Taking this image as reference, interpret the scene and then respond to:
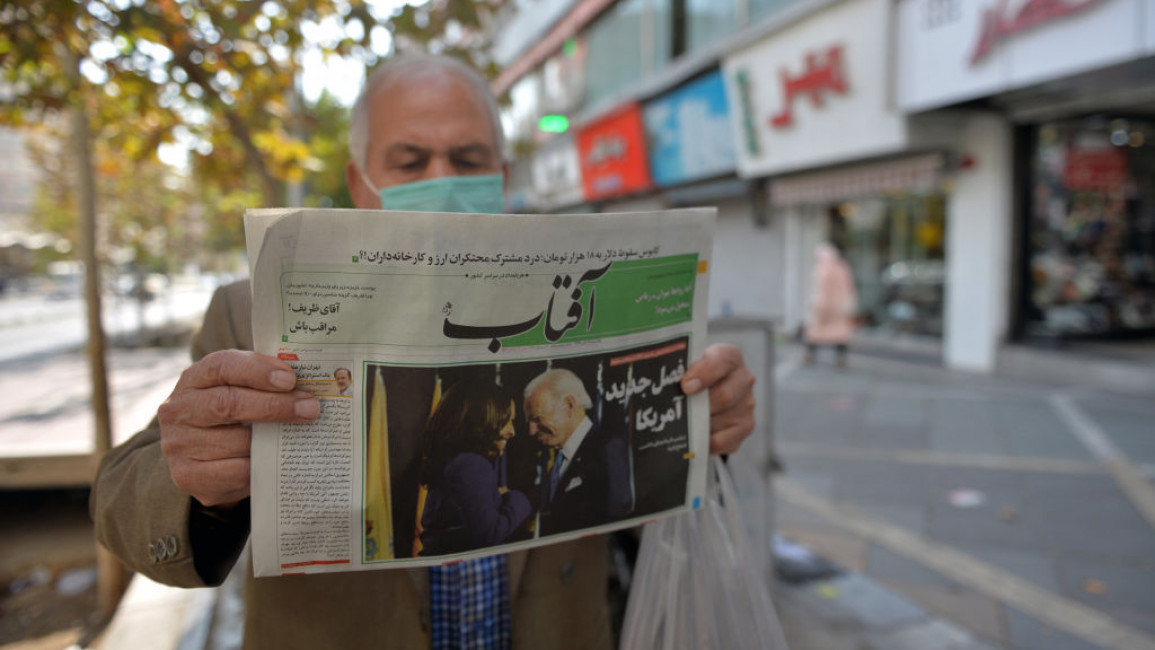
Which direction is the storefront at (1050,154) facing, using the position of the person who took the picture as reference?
facing the viewer and to the left of the viewer

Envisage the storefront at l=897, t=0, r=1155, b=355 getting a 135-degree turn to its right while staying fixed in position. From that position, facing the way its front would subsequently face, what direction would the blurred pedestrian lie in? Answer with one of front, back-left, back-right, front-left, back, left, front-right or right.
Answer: left

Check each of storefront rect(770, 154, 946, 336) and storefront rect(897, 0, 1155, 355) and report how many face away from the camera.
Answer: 0

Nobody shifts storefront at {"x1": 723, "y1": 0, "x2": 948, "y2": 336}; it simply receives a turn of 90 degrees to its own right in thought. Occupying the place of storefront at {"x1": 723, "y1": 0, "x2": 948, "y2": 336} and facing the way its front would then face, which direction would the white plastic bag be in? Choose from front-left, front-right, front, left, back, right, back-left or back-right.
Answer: back-left

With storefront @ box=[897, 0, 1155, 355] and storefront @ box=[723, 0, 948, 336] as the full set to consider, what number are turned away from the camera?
0

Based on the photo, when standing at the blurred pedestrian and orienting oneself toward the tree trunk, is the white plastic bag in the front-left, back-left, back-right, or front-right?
front-left

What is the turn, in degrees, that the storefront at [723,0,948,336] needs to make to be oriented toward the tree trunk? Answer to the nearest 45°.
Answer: approximately 45° to its left

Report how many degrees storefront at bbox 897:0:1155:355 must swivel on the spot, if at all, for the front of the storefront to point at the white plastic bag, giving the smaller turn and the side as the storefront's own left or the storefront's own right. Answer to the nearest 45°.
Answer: approximately 45° to the storefront's own left

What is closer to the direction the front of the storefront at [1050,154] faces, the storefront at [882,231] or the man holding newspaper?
the man holding newspaper

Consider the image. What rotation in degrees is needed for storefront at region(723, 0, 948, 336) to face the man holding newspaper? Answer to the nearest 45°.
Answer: approximately 45° to its left

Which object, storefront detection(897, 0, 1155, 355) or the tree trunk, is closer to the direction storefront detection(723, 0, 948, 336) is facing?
the tree trunk
